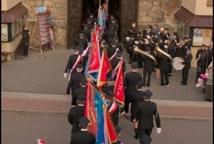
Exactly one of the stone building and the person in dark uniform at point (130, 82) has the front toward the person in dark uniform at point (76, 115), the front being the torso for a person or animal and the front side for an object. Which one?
the stone building

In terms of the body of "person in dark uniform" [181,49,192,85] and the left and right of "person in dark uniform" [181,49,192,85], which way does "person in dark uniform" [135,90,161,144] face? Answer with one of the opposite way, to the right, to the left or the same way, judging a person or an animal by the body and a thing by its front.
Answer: to the right

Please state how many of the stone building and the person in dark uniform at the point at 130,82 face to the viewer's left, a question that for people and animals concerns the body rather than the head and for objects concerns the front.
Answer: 0

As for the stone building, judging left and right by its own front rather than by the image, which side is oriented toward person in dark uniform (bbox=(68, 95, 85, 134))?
front

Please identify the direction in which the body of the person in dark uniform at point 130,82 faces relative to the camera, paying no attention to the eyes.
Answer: away from the camera

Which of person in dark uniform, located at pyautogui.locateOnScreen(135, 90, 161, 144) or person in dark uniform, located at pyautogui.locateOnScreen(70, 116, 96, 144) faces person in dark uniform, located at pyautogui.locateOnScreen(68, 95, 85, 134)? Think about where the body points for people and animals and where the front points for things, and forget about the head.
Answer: person in dark uniform, located at pyautogui.locateOnScreen(70, 116, 96, 144)

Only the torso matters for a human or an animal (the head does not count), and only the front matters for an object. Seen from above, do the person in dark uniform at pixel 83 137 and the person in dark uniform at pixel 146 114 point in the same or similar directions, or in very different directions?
same or similar directions

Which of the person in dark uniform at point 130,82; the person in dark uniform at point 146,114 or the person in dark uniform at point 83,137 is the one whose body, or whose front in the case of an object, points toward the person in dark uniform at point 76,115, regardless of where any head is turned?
the person in dark uniform at point 83,137

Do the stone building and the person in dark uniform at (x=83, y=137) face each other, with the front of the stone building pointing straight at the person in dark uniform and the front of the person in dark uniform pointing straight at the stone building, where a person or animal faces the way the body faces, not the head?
yes

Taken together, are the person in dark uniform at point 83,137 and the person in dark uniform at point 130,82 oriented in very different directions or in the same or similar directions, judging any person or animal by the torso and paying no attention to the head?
same or similar directions

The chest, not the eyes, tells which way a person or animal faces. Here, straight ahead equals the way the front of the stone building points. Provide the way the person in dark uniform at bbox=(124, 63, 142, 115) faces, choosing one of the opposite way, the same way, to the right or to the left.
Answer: the opposite way

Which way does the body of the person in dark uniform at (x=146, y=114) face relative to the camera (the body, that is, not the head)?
away from the camera

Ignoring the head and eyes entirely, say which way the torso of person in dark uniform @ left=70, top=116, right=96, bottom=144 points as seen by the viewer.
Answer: away from the camera

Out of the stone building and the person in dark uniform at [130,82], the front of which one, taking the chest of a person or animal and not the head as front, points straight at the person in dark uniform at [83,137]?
the stone building

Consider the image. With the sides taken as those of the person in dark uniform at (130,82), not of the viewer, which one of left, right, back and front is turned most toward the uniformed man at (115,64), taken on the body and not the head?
front

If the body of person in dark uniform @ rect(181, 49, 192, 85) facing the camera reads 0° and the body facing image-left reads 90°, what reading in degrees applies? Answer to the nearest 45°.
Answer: approximately 90°

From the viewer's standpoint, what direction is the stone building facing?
toward the camera

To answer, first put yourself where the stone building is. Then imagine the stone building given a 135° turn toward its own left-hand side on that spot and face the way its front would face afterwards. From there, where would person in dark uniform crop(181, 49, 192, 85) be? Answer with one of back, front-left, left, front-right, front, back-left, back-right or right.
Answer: right

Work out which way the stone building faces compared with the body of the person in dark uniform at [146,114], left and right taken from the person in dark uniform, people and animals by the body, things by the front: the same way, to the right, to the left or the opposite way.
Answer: the opposite way

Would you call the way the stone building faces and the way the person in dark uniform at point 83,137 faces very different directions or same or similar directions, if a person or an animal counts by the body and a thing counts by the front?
very different directions

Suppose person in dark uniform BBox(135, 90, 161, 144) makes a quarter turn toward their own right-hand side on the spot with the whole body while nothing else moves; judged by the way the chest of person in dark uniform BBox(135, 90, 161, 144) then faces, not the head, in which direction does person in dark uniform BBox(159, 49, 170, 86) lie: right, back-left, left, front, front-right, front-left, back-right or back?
left
